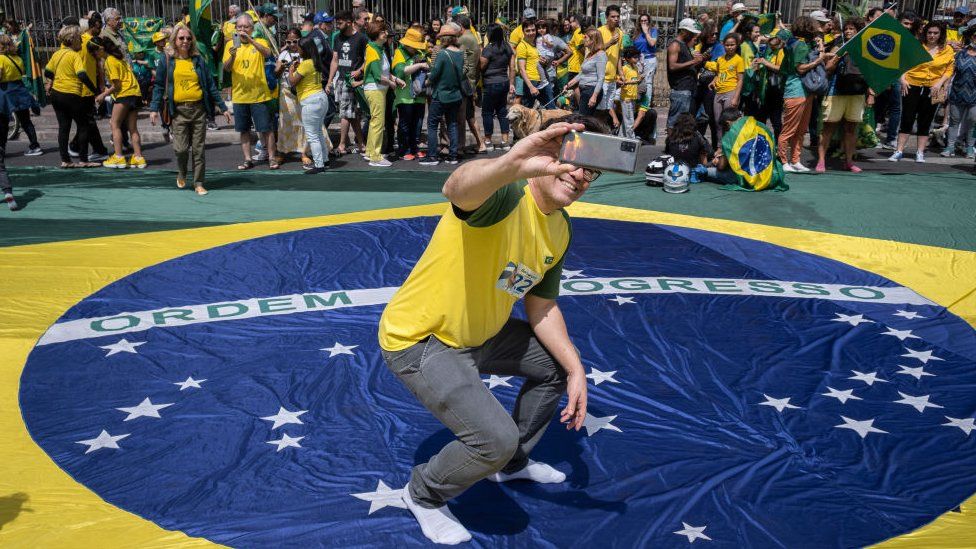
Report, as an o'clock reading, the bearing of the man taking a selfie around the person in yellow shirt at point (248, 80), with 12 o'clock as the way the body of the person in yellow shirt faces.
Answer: The man taking a selfie is roughly at 12 o'clock from the person in yellow shirt.

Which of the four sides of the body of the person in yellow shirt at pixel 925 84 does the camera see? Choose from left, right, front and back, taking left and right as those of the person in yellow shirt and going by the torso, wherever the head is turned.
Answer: front

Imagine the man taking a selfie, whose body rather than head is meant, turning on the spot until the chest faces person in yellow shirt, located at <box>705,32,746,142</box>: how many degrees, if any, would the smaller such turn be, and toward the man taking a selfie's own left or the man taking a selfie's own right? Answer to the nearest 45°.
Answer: approximately 135° to the man taking a selfie's own left

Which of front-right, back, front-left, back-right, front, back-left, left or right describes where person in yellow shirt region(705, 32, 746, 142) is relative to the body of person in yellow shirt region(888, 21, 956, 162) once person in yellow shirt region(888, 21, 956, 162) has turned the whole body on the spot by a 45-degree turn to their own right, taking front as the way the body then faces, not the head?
front

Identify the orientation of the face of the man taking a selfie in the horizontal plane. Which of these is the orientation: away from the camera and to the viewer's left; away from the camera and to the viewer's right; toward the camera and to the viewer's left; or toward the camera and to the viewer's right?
toward the camera and to the viewer's right

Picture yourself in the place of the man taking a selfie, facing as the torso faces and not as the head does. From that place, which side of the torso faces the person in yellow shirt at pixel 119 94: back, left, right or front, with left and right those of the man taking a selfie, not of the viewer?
back

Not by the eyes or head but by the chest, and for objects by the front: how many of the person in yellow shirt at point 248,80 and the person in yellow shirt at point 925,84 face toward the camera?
2

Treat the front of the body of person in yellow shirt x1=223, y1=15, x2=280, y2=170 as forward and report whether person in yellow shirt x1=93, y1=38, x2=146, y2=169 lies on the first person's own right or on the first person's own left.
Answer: on the first person's own right

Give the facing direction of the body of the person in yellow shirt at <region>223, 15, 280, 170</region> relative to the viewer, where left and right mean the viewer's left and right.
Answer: facing the viewer

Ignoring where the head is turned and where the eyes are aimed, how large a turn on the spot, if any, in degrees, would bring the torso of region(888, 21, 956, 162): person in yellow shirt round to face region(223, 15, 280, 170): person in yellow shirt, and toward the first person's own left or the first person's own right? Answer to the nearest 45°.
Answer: approximately 45° to the first person's own right
